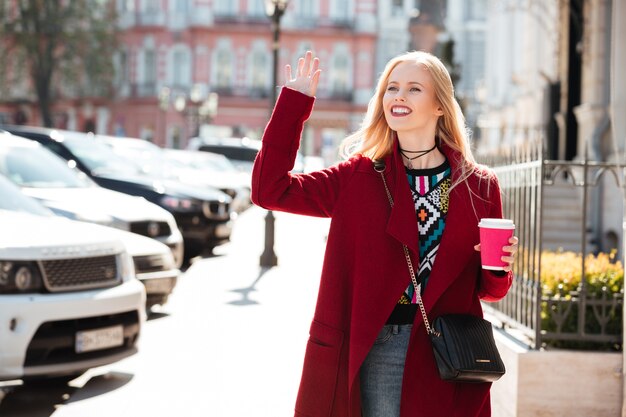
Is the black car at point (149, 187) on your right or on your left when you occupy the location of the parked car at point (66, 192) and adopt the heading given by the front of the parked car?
on your left

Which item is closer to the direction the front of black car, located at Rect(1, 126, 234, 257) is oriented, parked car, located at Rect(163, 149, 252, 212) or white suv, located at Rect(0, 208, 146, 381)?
the white suv

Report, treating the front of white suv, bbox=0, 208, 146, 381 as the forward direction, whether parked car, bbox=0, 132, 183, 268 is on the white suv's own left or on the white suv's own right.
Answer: on the white suv's own left

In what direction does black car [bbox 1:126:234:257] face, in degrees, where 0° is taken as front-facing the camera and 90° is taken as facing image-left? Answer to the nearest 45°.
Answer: approximately 315°

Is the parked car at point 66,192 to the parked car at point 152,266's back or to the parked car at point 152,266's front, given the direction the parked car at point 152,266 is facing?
to the back

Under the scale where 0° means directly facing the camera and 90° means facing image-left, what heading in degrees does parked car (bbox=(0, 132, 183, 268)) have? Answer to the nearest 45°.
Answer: approximately 315°

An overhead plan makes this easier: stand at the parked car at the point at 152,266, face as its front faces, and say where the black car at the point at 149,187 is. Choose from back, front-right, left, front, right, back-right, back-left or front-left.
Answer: back-left
